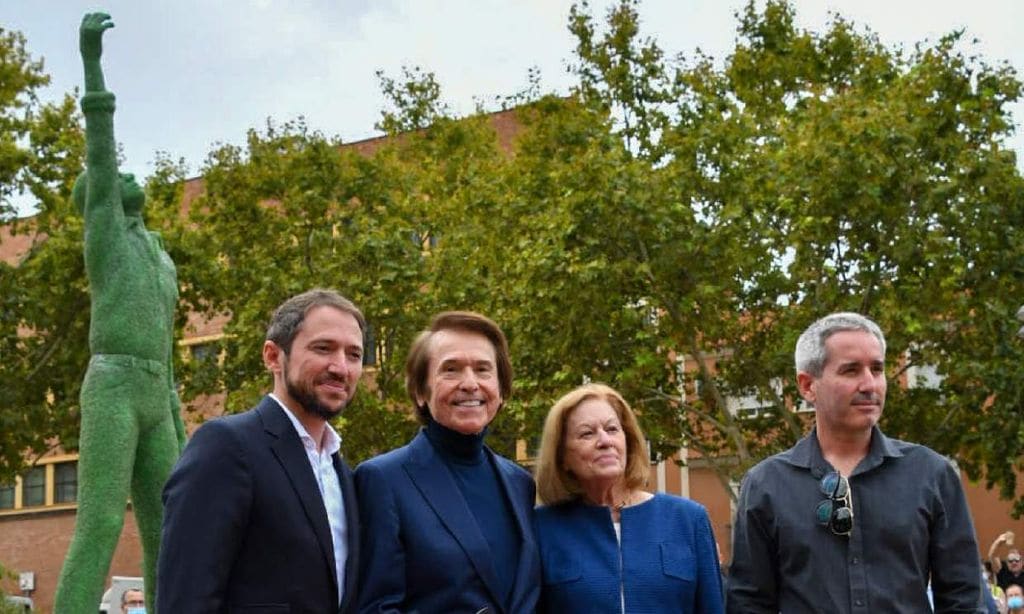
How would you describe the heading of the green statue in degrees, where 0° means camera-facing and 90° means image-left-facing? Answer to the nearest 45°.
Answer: approximately 315°

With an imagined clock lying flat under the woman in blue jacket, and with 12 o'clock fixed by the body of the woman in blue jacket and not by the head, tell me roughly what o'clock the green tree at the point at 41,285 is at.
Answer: The green tree is roughly at 5 o'clock from the woman in blue jacket.

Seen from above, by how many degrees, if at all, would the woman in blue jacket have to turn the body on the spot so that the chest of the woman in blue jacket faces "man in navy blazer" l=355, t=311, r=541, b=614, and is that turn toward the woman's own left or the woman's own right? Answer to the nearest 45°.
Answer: approximately 45° to the woman's own right

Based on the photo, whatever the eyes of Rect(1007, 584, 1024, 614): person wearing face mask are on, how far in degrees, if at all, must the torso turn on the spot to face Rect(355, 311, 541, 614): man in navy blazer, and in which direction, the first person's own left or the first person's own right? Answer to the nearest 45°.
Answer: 0° — they already face them

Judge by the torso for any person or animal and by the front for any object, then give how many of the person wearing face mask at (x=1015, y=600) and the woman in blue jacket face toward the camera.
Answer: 2

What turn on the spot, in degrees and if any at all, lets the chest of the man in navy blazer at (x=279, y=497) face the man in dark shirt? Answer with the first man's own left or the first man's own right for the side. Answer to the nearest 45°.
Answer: approximately 45° to the first man's own left

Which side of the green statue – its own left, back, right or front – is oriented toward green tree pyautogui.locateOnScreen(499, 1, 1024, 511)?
left

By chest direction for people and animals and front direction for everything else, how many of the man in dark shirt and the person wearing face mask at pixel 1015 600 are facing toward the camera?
2

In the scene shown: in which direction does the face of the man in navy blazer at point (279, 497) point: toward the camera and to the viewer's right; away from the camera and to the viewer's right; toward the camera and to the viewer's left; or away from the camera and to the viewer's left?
toward the camera and to the viewer's right

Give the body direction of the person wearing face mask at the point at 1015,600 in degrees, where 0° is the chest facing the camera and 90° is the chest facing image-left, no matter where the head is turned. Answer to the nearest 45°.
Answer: approximately 0°

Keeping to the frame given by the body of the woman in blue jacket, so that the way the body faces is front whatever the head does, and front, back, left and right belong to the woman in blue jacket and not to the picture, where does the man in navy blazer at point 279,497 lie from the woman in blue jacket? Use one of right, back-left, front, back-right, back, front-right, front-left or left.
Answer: front-right
